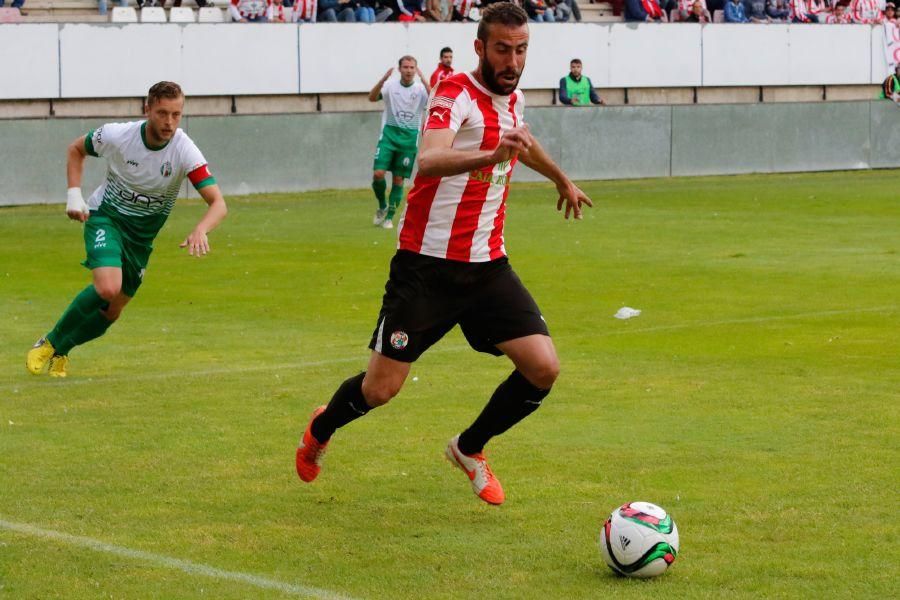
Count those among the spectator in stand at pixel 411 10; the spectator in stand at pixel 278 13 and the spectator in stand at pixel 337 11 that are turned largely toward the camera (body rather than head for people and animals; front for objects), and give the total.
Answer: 3

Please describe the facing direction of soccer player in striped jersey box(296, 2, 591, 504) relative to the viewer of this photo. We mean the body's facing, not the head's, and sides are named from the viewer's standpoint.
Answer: facing the viewer and to the right of the viewer

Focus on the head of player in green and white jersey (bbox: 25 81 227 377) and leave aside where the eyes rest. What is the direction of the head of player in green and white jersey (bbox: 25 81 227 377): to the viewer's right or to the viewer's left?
to the viewer's right

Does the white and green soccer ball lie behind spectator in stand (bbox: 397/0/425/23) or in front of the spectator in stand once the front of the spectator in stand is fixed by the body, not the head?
in front

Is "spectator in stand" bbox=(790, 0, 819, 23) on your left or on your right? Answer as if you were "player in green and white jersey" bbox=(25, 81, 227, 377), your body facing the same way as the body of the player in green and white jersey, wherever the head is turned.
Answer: on your left

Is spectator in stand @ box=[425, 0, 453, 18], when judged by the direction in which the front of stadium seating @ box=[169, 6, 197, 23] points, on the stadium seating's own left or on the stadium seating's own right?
on the stadium seating's own left
